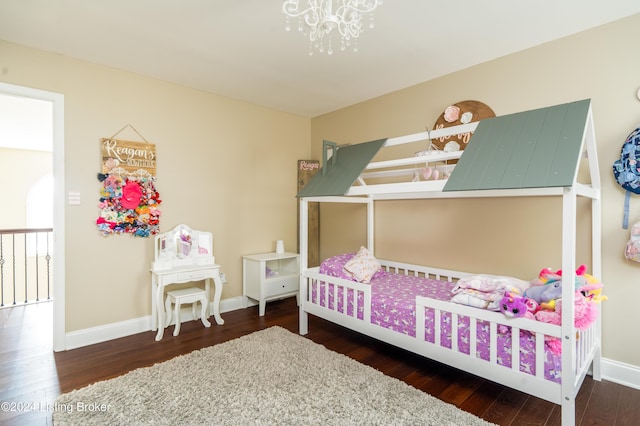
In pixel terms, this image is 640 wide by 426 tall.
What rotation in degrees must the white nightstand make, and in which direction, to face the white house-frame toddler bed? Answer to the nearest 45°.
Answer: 0° — it already faces it

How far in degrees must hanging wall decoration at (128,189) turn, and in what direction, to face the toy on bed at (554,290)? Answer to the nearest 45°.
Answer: approximately 45° to its left

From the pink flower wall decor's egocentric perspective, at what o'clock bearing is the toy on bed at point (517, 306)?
The toy on bed is roughly at 11 o'clock from the pink flower wall decor.

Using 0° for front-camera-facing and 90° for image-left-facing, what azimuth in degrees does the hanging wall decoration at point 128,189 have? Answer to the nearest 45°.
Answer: approximately 0°

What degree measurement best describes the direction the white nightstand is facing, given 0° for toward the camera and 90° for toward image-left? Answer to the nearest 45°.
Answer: approximately 315°

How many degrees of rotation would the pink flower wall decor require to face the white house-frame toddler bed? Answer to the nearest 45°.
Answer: approximately 45° to its left

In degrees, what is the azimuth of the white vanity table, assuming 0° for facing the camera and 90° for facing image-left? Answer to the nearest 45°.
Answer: approximately 315°
